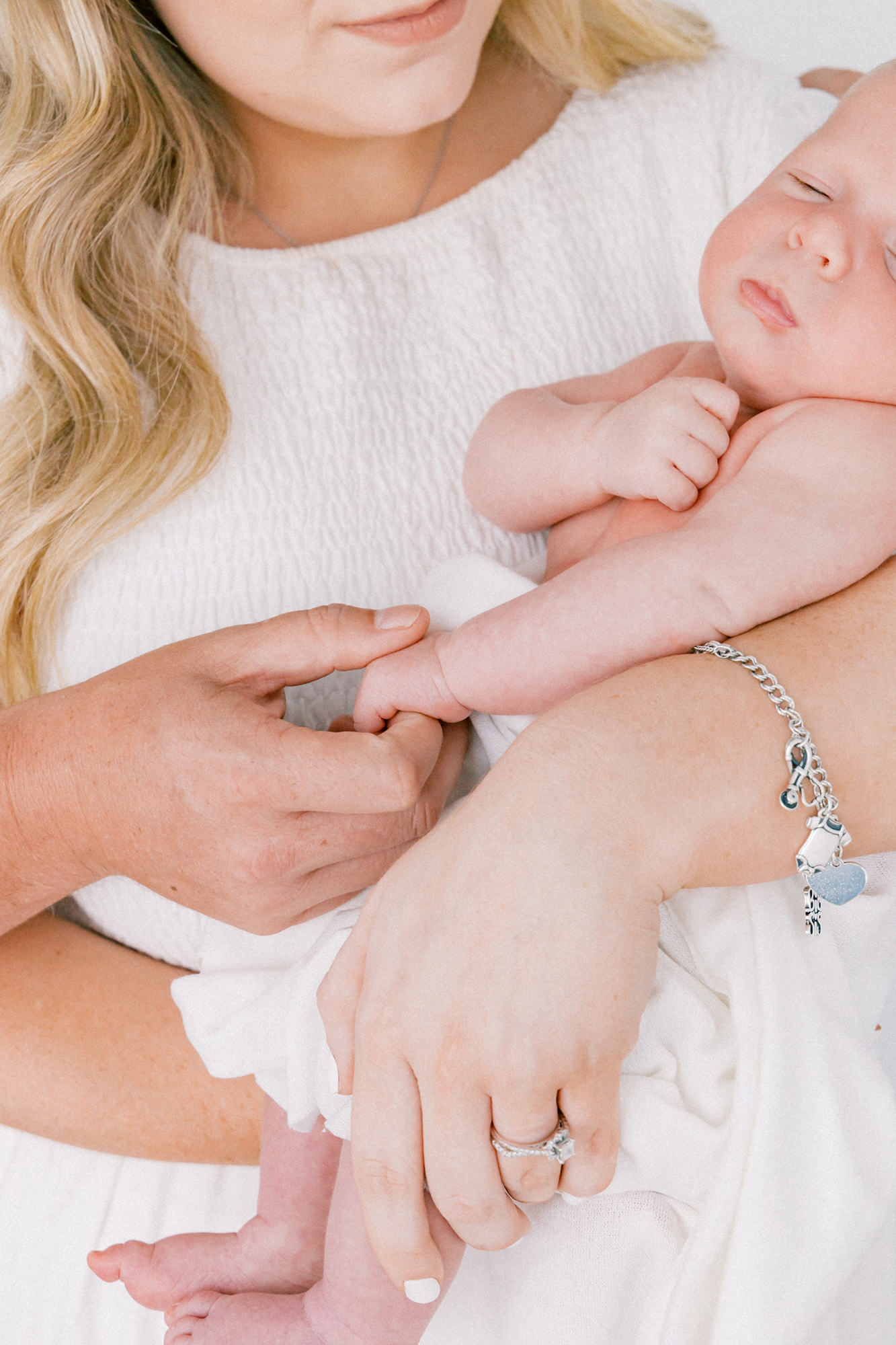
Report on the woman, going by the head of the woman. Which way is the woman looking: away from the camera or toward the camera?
toward the camera

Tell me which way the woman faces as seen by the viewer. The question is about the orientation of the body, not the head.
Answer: toward the camera
